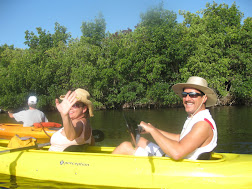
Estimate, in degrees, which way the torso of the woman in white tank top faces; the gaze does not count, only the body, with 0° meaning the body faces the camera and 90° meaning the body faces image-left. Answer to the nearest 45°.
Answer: approximately 45°
